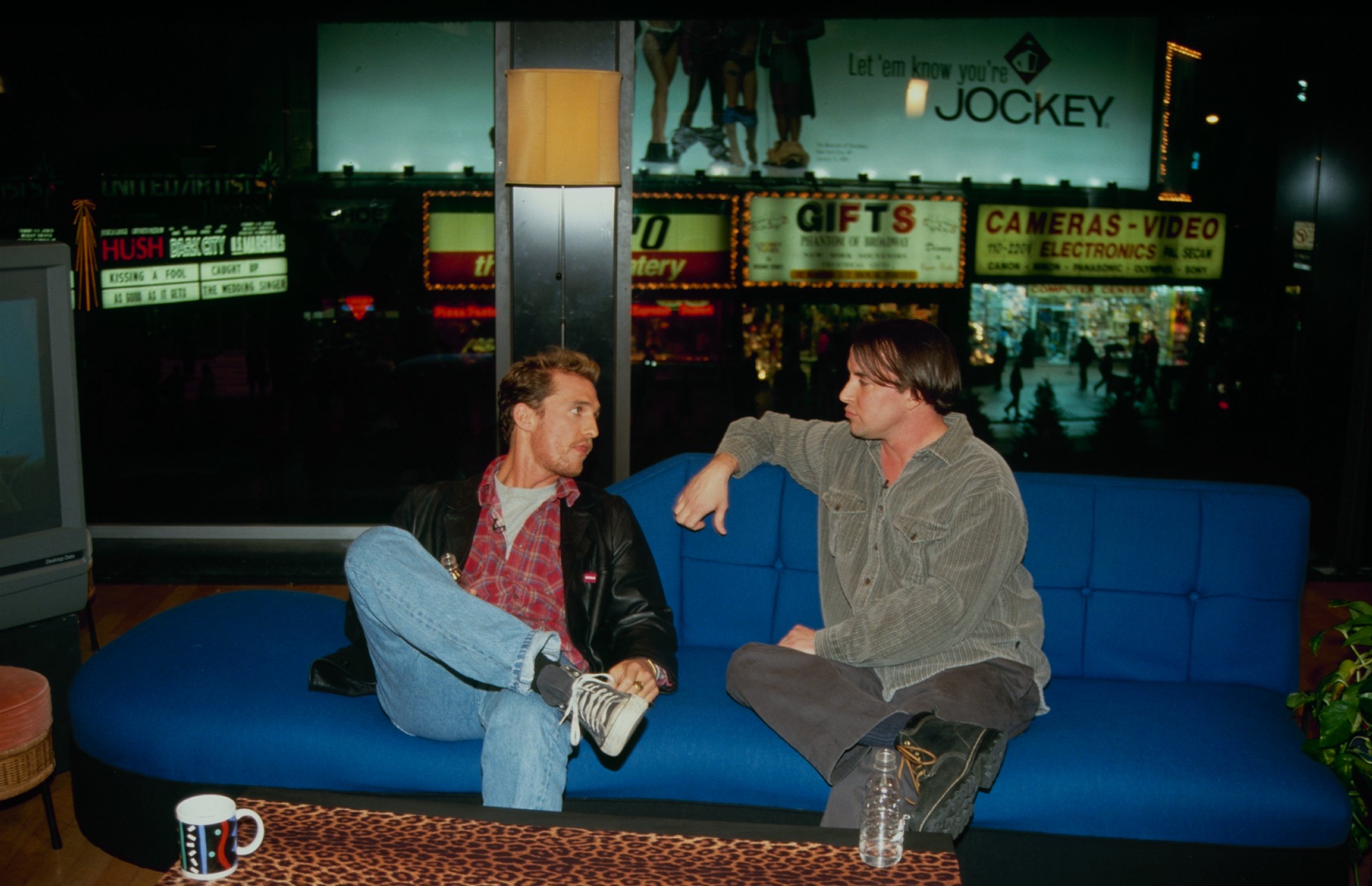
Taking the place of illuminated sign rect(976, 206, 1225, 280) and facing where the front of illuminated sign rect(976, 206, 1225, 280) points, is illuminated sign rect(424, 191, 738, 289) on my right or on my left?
on my right

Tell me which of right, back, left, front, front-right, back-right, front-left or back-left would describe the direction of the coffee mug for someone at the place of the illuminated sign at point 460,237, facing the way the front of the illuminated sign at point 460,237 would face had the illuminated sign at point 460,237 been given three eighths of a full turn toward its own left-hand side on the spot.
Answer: back-right

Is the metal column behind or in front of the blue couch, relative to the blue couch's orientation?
behind

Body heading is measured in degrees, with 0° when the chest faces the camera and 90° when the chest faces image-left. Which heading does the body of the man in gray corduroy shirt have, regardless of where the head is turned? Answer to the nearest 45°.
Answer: approximately 45°

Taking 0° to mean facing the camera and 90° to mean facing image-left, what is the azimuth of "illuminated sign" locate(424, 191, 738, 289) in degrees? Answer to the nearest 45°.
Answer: approximately 0°

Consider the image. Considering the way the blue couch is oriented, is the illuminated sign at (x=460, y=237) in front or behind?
behind

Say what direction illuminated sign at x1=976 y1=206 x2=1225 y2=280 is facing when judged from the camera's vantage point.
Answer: facing the viewer

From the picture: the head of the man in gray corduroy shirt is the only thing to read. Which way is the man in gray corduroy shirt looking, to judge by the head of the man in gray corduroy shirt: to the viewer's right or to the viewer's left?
to the viewer's left

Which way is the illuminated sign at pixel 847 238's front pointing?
toward the camera

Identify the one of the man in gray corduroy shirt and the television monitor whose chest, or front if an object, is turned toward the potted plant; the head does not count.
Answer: the television monitor

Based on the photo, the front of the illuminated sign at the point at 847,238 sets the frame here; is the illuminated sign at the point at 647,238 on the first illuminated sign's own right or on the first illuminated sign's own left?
on the first illuminated sign's own right

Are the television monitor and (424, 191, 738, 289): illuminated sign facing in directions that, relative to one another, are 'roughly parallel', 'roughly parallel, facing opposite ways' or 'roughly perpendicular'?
roughly perpendicular

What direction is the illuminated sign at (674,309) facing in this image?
toward the camera

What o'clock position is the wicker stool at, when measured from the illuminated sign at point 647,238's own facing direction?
The wicker stool is roughly at 1 o'clock from the illuminated sign.

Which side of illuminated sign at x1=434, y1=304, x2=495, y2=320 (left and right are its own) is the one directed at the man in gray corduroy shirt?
front

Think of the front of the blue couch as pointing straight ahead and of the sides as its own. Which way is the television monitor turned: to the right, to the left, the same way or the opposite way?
to the left

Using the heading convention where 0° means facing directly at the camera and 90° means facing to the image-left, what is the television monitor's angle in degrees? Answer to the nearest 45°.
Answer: approximately 315°

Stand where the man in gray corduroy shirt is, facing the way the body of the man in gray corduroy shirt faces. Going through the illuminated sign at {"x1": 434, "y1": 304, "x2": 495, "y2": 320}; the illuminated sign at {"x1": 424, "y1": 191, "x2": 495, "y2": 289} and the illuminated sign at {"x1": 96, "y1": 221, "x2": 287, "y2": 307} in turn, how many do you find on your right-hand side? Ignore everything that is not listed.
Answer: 3
